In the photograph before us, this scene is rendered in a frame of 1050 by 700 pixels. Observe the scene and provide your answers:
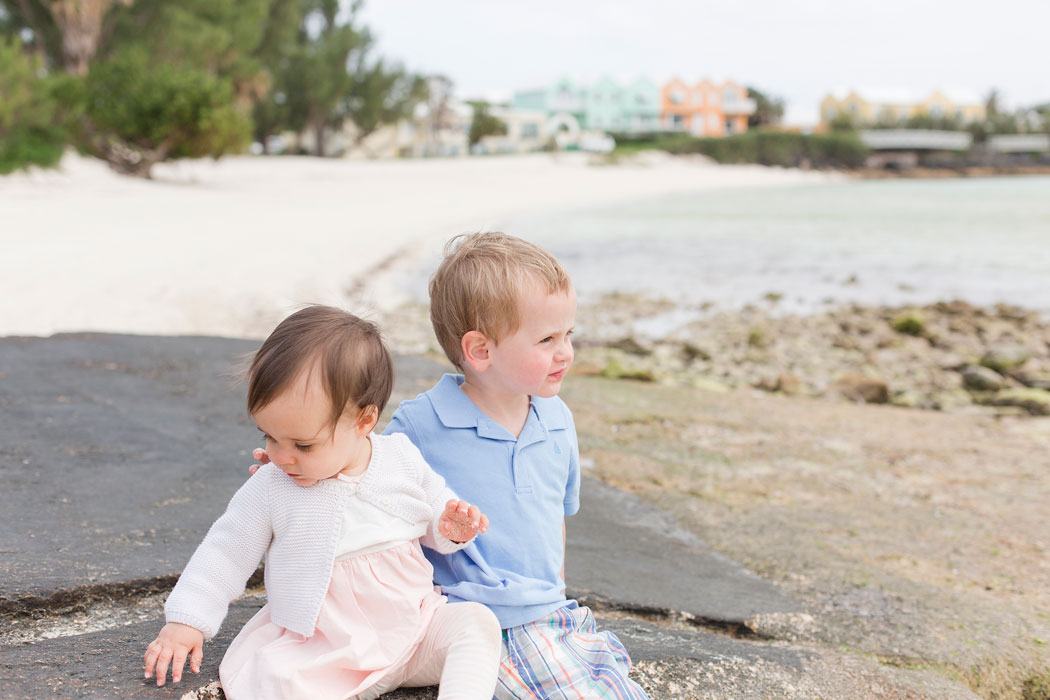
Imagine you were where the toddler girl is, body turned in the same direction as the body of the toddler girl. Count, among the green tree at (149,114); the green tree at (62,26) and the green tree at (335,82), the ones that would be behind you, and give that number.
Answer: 3

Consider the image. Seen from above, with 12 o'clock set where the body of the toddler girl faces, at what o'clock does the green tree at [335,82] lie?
The green tree is roughly at 6 o'clock from the toddler girl.

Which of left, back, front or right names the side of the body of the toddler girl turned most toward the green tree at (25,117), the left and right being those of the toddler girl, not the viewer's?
back

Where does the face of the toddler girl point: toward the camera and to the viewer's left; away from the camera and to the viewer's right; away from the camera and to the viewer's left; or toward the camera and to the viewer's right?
toward the camera and to the viewer's left

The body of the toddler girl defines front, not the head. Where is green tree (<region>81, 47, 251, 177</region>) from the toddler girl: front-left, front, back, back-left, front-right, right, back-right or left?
back

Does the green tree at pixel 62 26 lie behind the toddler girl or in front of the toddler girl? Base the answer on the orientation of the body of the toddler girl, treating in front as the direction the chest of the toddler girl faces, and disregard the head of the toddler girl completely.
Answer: behind

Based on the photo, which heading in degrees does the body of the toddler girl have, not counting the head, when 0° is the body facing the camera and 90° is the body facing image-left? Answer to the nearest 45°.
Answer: approximately 0°
